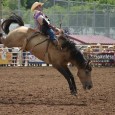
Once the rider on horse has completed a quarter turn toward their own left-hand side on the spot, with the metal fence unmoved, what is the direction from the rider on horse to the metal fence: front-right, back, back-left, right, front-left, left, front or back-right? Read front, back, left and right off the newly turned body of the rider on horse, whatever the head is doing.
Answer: front

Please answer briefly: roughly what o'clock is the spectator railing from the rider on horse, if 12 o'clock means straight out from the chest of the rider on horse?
The spectator railing is roughly at 9 o'clock from the rider on horse.

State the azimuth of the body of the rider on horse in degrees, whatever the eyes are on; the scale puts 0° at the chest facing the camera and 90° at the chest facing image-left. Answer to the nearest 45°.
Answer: approximately 270°
